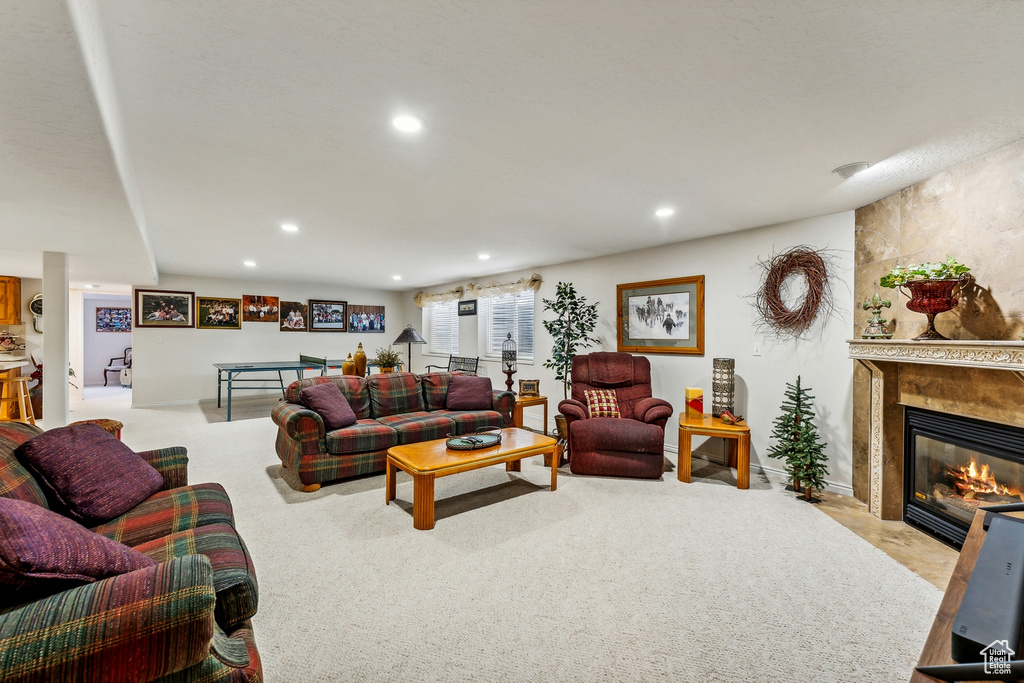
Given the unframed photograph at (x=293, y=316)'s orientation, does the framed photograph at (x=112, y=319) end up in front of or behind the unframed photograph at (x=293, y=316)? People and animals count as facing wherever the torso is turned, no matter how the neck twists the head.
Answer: behind

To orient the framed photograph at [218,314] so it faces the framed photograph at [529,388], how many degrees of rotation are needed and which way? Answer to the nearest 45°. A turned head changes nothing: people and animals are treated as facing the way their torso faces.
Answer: approximately 45° to its left

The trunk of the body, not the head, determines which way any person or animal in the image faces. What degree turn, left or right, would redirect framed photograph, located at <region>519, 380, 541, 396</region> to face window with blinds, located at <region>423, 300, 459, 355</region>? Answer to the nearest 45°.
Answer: approximately 135° to its right

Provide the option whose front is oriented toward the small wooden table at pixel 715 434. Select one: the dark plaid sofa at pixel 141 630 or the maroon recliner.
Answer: the dark plaid sofa

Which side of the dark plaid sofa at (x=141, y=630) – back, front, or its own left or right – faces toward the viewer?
right

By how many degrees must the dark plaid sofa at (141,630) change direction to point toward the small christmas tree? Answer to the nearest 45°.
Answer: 0° — it already faces it

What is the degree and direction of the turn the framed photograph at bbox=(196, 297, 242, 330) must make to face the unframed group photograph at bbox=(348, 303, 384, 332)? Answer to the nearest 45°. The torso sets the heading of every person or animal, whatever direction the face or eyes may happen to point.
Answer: approximately 90° to its left

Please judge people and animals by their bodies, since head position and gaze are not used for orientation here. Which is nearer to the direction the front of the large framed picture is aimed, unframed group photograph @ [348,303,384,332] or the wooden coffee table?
the wooden coffee table

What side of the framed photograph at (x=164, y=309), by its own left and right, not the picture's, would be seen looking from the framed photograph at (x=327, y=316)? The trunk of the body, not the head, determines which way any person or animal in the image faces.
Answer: left

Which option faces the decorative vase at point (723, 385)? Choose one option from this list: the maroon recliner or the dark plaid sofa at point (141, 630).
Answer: the dark plaid sofa

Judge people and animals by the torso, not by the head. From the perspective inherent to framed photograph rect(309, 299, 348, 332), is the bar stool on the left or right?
on its right

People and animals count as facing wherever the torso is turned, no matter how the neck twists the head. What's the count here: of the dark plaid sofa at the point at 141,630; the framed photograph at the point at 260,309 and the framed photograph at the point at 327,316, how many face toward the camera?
2
